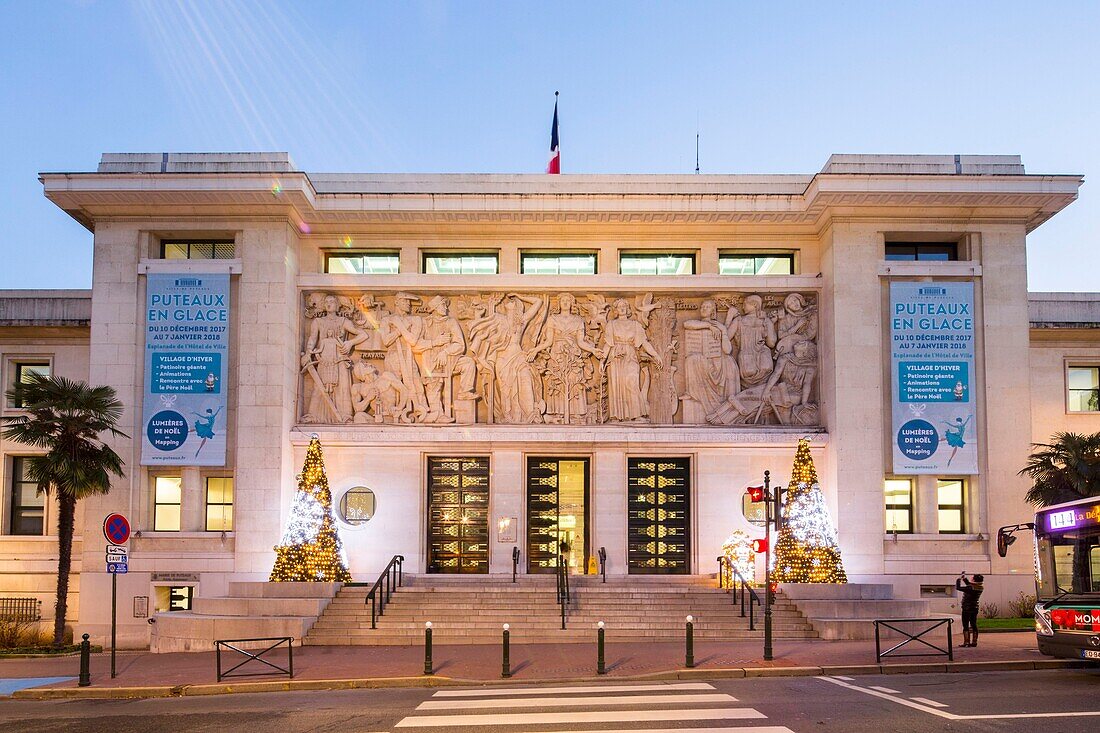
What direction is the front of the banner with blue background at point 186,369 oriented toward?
toward the camera

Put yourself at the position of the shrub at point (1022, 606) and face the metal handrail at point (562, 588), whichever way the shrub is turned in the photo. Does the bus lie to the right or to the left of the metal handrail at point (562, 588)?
left

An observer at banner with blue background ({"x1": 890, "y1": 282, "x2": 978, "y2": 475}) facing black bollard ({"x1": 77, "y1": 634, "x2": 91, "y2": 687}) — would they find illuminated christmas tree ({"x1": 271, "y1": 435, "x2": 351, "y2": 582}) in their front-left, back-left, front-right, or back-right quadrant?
front-right

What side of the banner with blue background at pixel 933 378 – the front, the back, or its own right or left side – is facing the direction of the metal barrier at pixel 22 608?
right

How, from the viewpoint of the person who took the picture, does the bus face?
facing the viewer and to the left of the viewer

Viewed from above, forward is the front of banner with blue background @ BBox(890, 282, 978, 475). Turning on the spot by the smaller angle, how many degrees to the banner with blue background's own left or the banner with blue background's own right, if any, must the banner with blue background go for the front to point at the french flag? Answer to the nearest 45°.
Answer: approximately 90° to the banner with blue background's own right

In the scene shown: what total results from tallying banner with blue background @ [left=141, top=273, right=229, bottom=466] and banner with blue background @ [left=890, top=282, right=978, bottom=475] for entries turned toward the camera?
2

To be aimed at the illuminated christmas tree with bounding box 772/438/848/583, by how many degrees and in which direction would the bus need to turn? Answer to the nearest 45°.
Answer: approximately 90° to its right

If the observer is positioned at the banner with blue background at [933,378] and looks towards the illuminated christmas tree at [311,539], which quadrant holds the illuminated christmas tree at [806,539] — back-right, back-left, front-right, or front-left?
front-left

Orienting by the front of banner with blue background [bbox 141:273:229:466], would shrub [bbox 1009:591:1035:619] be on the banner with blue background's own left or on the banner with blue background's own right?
on the banner with blue background's own left

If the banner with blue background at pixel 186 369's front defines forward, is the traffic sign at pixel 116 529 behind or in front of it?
in front

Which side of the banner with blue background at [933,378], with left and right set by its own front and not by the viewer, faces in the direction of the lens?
front

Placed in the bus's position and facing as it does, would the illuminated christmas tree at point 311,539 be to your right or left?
on your right
